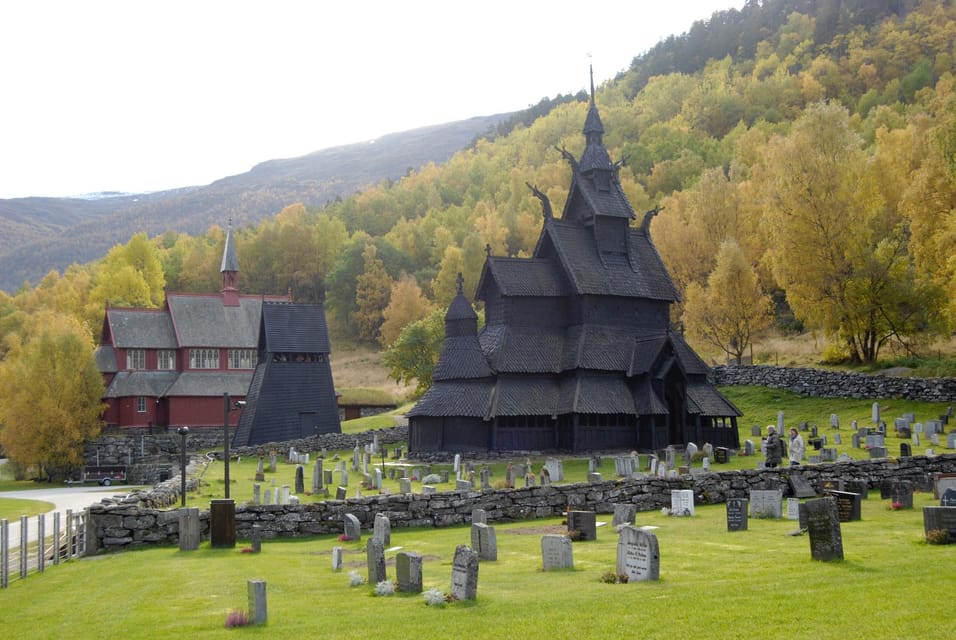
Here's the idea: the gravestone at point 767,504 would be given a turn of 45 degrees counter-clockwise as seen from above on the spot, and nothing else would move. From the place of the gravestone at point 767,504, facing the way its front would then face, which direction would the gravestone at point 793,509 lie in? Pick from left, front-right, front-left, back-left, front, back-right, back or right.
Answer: front

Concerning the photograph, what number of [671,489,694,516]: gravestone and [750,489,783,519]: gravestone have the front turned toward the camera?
2

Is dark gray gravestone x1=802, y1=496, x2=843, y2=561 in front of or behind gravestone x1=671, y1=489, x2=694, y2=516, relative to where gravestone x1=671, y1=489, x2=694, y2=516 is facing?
in front

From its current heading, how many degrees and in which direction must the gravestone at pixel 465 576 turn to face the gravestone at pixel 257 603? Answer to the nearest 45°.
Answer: approximately 45° to its right

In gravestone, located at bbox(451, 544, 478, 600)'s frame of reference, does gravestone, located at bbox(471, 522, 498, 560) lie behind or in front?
behind

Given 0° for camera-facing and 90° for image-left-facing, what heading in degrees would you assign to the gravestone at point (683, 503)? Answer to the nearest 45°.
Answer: approximately 0°

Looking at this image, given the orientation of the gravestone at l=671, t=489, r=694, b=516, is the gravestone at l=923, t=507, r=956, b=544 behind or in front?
in front

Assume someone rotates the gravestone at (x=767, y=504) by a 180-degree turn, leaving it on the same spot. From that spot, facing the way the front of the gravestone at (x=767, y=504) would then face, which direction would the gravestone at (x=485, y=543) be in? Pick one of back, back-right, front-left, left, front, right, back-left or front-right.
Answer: back-left

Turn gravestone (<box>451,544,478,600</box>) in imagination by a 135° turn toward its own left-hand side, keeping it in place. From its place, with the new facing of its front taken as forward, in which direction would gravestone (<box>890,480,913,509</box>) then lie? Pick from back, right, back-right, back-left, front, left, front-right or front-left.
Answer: front-left

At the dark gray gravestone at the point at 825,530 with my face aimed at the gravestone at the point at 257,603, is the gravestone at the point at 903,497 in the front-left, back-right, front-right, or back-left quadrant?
back-right

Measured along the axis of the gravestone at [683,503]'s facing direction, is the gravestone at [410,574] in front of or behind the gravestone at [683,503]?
in front
